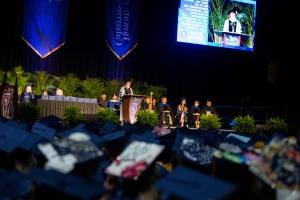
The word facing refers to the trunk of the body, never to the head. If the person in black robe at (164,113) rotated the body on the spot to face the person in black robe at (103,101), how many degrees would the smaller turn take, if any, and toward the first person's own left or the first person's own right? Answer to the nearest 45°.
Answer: approximately 90° to the first person's own right

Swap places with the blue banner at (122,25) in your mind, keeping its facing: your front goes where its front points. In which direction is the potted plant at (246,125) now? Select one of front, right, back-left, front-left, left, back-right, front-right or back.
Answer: front-left

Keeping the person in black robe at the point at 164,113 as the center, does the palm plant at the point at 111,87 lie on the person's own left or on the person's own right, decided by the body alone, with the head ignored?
on the person's own right

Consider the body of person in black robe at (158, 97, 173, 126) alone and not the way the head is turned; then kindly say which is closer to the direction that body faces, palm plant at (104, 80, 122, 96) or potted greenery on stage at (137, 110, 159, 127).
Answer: the potted greenery on stage

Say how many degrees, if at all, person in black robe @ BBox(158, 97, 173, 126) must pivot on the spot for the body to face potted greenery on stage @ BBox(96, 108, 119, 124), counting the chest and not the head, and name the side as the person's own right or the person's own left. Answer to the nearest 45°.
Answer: approximately 45° to the person's own right

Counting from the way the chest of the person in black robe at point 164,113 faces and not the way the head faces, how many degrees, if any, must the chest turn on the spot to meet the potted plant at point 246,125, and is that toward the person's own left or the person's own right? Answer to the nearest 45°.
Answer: approximately 45° to the person's own left

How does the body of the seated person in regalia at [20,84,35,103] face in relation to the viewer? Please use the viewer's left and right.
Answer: facing the viewer and to the right of the viewer

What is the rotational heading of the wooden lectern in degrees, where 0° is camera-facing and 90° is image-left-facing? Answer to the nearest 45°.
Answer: approximately 315°

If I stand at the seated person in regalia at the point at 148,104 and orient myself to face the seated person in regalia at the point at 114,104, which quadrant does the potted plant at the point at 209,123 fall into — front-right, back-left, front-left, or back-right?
back-left

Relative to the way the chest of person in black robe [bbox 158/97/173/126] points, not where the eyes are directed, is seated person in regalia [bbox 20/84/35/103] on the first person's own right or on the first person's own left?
on the first person's own right
